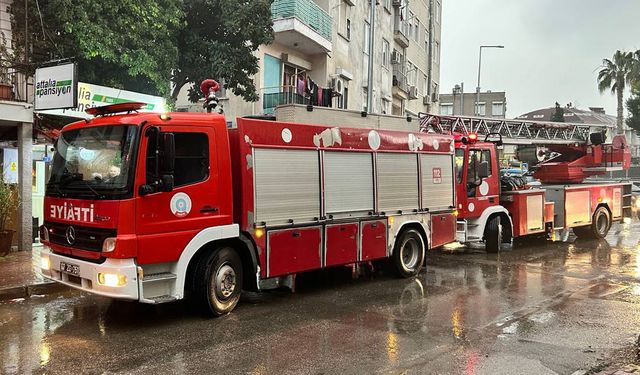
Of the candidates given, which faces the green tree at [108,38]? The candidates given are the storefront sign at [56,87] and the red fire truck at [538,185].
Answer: the red fire truck

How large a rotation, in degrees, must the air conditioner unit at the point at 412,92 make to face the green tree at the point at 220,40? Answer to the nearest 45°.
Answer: approximately 45° to its right

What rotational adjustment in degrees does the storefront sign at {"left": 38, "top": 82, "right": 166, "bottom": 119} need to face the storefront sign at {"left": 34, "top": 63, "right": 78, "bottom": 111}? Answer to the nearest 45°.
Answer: approximately 90° to its right

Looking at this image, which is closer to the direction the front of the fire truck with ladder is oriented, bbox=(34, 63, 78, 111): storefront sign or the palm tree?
the storefront sign

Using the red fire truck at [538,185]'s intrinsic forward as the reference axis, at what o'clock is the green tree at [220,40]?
The green tree is roughly at 1 o'clock from the red fire truck.

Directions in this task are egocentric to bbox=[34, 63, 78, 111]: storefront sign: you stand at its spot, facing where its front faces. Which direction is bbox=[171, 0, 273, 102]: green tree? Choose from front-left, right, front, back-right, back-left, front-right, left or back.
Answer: back

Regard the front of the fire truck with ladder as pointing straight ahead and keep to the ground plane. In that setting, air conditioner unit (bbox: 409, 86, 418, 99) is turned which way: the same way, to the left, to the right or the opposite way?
to the left

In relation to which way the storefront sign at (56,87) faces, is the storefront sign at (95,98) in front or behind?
behind
